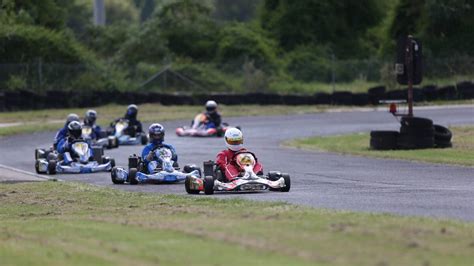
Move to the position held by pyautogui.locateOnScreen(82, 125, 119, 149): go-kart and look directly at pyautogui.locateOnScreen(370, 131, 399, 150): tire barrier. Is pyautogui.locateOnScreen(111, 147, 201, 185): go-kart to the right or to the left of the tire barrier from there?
right

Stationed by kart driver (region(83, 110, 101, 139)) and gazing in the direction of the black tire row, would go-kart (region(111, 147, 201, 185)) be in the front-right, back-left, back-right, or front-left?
back-right

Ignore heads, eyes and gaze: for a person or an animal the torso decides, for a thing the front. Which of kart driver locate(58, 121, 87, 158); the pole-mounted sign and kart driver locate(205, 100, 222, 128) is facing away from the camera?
the pole-mounted sign

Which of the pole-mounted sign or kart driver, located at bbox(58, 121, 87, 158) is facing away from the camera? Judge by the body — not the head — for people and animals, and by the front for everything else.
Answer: the pole-mounted sign

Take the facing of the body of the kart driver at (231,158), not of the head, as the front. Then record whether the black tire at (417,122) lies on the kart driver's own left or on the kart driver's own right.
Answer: on the kart driver's own left

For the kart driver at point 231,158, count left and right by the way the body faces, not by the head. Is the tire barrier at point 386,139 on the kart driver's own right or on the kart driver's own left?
on the kart driver's own left

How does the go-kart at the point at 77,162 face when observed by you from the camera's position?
facing the viewer and to the right of the viewer

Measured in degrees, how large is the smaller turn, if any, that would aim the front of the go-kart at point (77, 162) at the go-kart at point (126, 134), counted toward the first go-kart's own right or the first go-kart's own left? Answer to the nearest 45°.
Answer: approximately 135° to the first go-kart's own left

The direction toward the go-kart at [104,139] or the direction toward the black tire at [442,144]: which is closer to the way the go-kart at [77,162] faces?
the black tire

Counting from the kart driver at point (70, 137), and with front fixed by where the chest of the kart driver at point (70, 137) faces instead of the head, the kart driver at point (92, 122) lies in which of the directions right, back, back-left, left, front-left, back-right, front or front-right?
back-left

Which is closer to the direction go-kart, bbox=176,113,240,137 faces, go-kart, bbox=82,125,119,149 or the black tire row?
the go-kart
